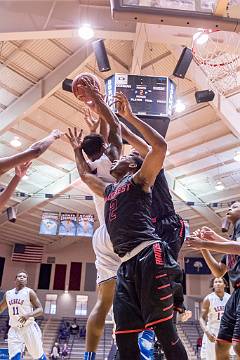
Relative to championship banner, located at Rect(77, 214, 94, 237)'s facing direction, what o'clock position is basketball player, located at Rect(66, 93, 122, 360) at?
The basketball player is roughly at 12 o'clock from the championship banner.

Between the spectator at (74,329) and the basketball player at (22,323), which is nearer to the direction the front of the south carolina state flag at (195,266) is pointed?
the basketball player

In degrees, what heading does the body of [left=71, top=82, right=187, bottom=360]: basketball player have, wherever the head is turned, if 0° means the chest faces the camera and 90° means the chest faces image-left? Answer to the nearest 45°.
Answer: approximately 45°

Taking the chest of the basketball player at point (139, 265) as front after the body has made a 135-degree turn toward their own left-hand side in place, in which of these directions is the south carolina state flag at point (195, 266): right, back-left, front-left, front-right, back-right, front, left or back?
left

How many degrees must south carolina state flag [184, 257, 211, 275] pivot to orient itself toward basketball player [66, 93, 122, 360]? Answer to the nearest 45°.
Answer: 0° — it already faces them

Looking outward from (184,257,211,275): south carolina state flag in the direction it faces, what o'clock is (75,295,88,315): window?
The window is roughly at 3 o'clock from the south carolina state flag.

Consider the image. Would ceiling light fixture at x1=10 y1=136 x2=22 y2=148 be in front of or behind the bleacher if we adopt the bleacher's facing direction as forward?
in front

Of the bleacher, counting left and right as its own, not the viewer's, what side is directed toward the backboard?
front

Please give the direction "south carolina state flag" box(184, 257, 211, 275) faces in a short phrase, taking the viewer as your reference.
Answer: facing the viewer

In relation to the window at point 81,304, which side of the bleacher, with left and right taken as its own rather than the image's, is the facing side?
back

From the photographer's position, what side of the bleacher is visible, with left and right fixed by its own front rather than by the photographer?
front
